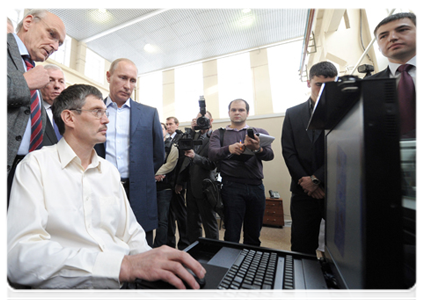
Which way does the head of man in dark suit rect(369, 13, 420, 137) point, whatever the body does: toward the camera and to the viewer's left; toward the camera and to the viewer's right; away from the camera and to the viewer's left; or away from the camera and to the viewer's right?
toward the camera and to the viewer's left

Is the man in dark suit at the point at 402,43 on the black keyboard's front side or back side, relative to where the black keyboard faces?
on the back side

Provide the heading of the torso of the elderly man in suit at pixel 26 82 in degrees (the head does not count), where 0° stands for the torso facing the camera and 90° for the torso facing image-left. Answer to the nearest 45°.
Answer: approximately 315°

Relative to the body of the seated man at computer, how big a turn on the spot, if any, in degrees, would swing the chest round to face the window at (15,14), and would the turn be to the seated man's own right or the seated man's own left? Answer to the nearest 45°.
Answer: approximately 135° to the seated man's own left

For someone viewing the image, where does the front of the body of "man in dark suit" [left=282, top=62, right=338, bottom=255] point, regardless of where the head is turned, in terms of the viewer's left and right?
facing the viewer and to the right of the viewer

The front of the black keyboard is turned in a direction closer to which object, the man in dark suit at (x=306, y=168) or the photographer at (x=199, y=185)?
the photographer

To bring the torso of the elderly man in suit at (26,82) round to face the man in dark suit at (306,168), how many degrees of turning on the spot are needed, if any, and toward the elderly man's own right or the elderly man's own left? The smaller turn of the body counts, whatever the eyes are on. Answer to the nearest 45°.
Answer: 0° — they already face them

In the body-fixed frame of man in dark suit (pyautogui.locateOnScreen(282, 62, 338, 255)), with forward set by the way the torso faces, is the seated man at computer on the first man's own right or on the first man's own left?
on the first man's own right

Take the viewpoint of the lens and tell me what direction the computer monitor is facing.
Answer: facing to the left of the viewer

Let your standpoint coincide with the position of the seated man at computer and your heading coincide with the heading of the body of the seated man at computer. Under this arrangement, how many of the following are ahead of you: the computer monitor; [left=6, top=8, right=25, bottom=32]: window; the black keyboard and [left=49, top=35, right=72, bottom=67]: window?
2

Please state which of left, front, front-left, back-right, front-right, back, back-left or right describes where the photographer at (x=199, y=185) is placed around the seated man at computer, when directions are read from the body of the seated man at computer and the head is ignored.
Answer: left

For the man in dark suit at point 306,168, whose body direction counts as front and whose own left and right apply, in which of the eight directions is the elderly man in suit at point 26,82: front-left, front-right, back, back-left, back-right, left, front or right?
right

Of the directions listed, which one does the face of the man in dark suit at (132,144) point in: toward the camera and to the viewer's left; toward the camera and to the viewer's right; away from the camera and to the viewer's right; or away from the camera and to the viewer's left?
toward the camera and to the viewer's right

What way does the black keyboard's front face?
to the viewer's left

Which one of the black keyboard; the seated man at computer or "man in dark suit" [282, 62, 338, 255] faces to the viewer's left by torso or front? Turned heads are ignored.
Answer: the black keyboard

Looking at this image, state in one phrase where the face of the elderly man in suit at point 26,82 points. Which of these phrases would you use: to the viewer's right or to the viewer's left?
to the viewer's right

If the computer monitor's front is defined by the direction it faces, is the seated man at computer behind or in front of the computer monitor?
in front

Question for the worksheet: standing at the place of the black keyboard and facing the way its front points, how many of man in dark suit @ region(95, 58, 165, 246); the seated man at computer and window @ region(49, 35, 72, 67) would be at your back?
0

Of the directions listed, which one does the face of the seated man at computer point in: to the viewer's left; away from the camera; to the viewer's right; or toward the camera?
to the viewer's right

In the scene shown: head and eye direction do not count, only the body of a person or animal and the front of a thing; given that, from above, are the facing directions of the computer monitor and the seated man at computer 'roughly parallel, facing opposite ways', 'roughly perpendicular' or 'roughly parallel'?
roughly parallel, facing opposite ways

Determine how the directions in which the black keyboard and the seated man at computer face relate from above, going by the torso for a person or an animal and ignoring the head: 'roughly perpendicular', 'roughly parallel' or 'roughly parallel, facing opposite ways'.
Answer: roughly parallel, facing opposite ways
